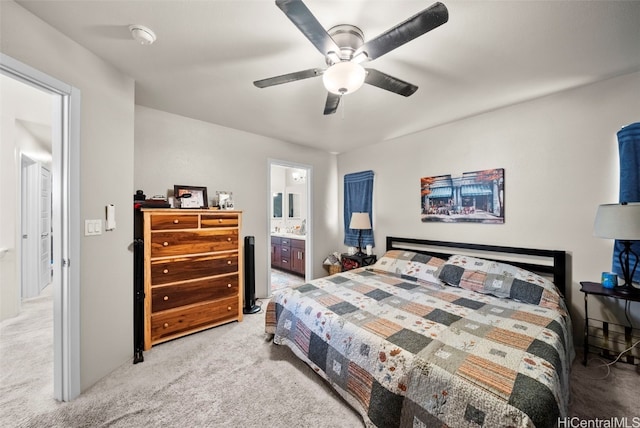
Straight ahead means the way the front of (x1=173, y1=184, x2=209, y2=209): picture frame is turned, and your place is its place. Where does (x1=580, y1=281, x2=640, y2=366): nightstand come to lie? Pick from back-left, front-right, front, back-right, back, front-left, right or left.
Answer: front-left

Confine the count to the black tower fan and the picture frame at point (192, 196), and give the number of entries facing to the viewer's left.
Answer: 0

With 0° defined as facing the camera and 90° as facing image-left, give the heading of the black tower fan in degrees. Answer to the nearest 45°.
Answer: approximately 315°

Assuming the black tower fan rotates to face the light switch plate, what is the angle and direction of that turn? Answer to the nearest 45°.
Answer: approximately 90° to its right

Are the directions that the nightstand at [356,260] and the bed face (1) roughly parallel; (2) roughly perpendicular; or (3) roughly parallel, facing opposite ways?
roughly parallel

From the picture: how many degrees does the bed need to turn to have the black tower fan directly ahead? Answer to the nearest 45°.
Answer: approximately 45° to its right

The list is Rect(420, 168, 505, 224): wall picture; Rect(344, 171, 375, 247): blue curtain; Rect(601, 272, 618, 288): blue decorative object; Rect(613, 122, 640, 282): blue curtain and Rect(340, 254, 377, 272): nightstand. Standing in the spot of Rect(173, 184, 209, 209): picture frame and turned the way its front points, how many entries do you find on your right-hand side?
0

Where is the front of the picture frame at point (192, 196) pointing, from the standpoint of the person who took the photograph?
facing the viewer

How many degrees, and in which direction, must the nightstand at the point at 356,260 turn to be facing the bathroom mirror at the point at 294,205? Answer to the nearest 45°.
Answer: approximately 90° to its right

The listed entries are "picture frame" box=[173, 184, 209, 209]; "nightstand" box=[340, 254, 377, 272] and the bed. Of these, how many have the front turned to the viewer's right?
0

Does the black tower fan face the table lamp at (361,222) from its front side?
no

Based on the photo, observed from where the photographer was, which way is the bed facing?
facing the viewer and to the left of the viewer

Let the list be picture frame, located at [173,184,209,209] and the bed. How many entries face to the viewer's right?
0

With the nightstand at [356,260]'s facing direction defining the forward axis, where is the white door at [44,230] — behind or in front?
in front
